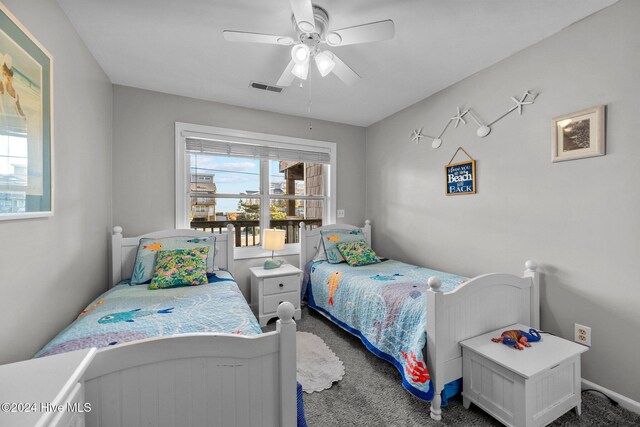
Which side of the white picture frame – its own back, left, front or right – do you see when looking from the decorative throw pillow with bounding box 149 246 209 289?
front

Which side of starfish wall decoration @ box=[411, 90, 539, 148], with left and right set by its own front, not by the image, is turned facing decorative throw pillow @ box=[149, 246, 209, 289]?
front

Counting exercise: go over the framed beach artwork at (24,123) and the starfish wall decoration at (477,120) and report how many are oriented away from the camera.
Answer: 0

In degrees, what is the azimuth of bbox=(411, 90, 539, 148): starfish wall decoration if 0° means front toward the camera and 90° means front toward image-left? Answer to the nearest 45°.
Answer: approximately 45°

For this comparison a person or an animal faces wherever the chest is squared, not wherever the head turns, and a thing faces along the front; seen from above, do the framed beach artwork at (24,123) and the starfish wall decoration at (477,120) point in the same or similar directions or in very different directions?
very different directions

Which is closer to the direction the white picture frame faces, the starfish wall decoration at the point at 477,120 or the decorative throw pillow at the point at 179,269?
the decorative throw pillow

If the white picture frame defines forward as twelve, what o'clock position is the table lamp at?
The table lamp is roughly at 1 o'clock from the white picture frame.

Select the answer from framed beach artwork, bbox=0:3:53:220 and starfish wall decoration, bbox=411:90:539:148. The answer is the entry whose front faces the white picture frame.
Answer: the framed beach artwork

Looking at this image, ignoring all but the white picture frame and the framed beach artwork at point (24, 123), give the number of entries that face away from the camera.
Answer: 0

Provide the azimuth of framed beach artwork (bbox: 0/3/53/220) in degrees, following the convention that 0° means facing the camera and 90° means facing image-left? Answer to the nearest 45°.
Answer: approximately 315°

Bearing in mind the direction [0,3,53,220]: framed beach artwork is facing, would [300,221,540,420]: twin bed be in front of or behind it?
in front

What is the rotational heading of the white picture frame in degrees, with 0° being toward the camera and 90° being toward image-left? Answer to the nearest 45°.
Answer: approximately 45°

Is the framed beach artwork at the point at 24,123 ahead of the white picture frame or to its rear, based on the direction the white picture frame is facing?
ahead

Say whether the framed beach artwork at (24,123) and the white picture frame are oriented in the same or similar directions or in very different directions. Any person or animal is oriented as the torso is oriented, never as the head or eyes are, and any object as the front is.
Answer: very different directions

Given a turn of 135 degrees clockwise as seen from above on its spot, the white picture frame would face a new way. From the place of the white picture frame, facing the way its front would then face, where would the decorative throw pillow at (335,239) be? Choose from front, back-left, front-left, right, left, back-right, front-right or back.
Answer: left

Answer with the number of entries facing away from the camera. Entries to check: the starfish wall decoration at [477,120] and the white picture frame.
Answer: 0
